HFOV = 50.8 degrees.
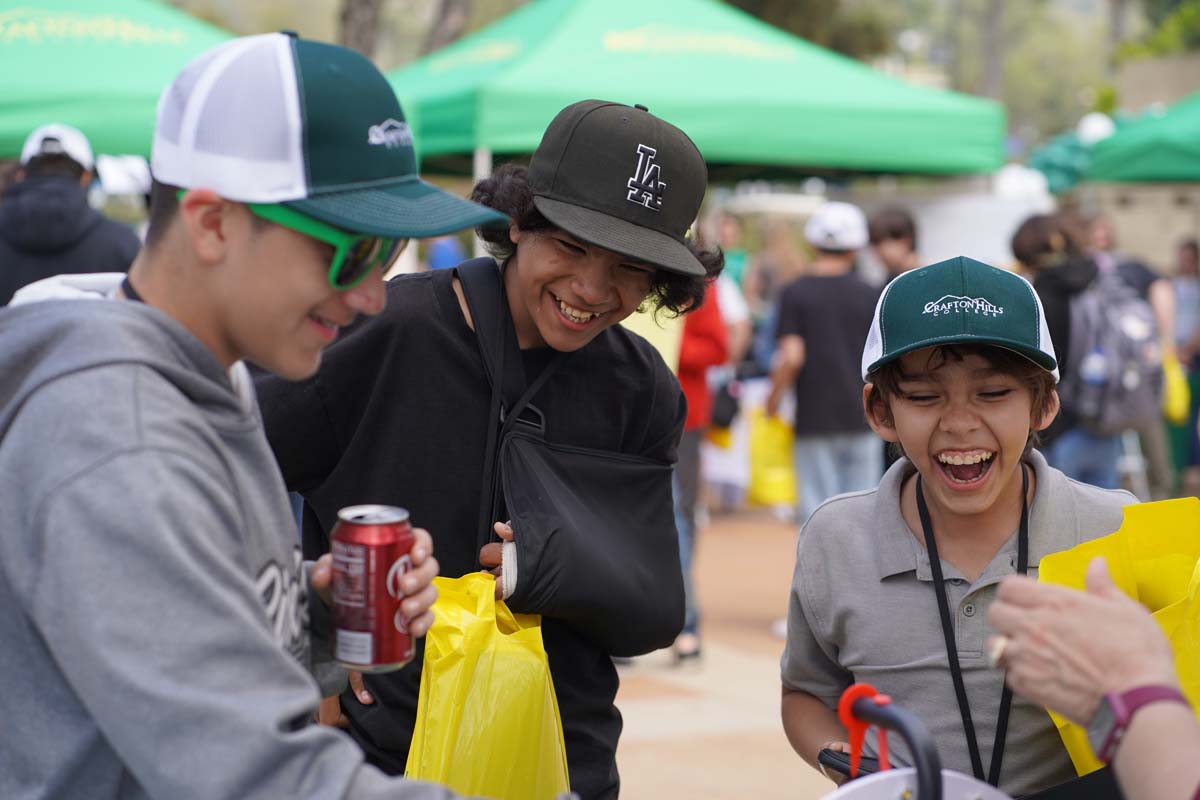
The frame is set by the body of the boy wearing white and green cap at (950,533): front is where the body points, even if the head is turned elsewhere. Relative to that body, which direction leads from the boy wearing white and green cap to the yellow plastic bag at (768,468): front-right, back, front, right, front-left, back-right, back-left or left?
back

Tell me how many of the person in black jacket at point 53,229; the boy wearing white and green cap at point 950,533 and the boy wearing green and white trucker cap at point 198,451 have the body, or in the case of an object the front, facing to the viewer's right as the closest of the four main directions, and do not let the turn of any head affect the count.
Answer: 1

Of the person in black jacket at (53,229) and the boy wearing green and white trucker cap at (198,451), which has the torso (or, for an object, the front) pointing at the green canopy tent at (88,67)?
the person in black jacket

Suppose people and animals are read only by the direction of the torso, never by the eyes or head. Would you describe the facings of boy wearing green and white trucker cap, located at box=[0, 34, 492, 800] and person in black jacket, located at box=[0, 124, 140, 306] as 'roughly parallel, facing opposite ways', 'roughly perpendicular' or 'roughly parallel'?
roughly perpendicular

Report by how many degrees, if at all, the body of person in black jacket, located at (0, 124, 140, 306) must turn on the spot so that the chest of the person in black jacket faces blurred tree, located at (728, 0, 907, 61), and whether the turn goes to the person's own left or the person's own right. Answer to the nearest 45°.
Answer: approximately 45° to the person's own right

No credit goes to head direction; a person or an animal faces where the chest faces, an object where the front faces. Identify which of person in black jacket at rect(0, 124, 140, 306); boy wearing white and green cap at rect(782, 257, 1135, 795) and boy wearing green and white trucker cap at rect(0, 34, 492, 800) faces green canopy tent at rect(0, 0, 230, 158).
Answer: the person in black jacket

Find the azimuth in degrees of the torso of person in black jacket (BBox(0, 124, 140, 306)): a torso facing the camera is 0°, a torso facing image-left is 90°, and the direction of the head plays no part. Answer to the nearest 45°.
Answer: approximately 180°

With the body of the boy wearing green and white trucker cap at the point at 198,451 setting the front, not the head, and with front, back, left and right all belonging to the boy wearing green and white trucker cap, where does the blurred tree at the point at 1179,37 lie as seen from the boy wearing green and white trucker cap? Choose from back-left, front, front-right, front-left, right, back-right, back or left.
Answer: front-left

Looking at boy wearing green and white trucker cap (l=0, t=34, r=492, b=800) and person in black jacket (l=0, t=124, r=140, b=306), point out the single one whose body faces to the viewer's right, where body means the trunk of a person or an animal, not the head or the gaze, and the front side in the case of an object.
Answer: the boy wearing green and white trucker cap

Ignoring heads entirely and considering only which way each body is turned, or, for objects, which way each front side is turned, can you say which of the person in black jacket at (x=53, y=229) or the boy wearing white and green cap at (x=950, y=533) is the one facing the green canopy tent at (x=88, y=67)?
the person in black jacket

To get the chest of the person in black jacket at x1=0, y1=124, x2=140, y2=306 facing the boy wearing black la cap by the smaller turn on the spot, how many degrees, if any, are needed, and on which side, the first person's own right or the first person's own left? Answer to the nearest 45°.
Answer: approximately 180°

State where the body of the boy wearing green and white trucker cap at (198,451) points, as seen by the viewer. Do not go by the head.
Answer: to the viewer's right

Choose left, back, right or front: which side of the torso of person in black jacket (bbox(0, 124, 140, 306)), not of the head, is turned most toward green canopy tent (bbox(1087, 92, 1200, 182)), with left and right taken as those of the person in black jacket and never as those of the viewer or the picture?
right

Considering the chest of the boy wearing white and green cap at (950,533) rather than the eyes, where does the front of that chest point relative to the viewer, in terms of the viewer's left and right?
facing the viewer

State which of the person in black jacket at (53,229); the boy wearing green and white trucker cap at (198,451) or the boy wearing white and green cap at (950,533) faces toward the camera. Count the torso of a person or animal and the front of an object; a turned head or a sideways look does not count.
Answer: the boy wearing white and green cap

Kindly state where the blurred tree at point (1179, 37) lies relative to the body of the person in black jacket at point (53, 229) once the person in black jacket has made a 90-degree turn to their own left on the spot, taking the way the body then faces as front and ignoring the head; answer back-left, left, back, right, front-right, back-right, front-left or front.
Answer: back-right

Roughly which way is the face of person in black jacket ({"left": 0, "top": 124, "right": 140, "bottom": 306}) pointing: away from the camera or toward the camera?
away from the camera

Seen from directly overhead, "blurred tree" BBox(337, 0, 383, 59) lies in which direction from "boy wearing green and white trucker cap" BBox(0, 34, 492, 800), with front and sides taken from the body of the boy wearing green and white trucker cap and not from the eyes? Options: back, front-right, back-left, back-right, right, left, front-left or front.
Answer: left

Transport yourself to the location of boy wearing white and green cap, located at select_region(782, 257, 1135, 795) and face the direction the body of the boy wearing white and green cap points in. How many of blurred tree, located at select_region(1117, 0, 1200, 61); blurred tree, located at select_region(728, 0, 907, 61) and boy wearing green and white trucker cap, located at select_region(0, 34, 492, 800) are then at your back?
2
